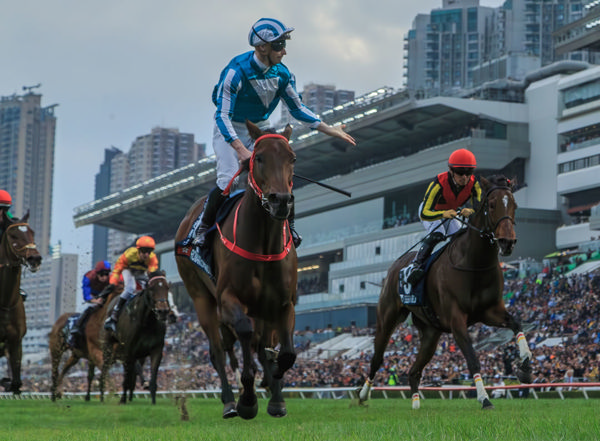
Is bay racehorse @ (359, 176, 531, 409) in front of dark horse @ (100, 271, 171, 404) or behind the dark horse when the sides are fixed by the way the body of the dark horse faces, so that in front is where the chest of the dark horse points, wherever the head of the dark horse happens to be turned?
in front

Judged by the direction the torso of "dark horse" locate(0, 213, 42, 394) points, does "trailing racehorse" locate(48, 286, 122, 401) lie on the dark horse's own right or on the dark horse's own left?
on the dark horse's own left

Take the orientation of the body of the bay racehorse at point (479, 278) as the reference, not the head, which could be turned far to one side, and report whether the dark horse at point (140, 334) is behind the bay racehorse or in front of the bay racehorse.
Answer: behind

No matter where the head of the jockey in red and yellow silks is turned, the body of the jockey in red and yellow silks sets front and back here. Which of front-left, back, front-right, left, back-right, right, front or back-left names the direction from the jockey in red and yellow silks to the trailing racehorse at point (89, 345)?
back

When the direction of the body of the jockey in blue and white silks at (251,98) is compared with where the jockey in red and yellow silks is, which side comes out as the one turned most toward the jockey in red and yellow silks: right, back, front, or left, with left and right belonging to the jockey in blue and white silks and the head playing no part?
left

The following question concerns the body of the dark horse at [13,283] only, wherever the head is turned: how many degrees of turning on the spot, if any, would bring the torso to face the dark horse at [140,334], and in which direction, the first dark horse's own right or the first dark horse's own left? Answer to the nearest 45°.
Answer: approximately 90° to the first dark horse's own left

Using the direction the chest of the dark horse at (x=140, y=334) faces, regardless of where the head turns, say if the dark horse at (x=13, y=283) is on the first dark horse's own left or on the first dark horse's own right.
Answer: on the first dark horse's own right

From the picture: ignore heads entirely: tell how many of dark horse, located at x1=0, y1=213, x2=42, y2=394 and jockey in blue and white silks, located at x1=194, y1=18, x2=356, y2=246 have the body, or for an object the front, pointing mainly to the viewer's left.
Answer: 0

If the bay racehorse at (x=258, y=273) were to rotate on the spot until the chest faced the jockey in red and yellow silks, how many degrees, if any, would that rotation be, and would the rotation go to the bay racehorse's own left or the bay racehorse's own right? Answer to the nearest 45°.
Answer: approximately 90° to the bay racehorse's own left

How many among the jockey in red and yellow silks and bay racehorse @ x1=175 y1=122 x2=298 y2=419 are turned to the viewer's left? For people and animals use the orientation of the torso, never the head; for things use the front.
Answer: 0
